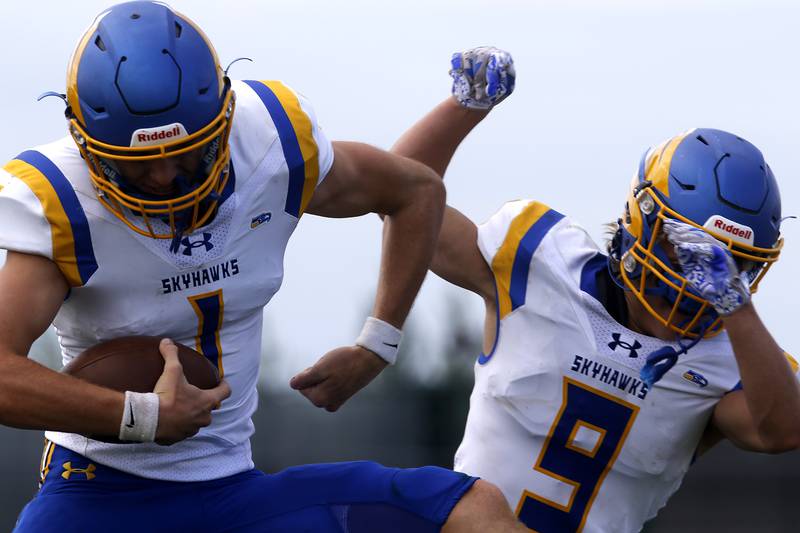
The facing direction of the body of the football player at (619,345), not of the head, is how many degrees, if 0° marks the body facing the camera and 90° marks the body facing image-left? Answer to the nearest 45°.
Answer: approximately 0°

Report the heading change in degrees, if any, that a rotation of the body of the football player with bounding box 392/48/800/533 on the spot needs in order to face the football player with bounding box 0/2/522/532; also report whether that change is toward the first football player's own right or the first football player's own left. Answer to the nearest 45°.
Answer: approximately 45° to the first football player's own right
